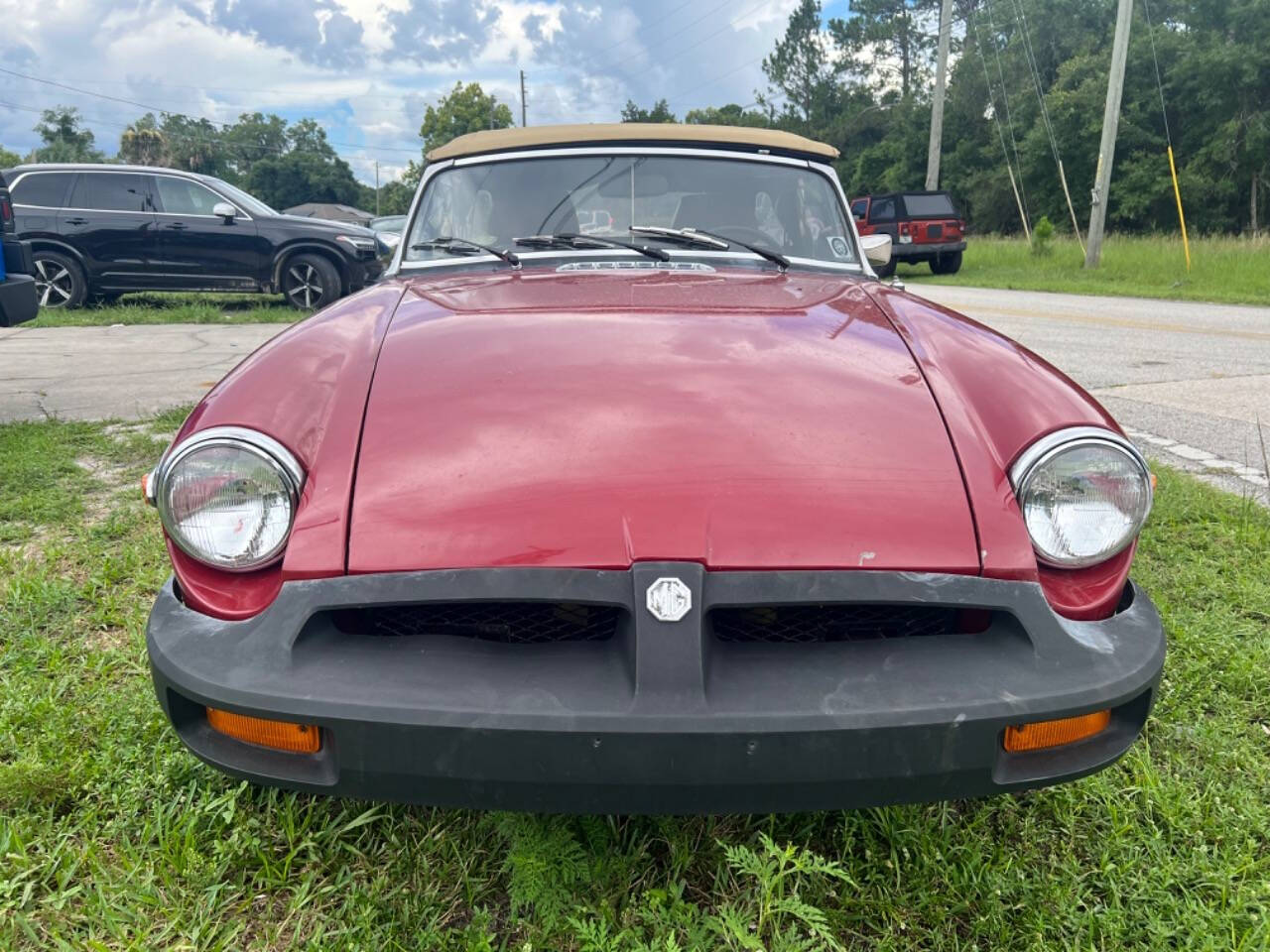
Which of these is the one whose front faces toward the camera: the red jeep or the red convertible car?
the red convertible car

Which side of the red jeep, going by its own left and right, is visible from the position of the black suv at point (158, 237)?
left

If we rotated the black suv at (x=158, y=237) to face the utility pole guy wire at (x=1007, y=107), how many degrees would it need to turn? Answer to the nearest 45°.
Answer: approximately 45° to its left

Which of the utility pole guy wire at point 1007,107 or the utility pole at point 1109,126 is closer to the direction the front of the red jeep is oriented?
the utility pole guy wire

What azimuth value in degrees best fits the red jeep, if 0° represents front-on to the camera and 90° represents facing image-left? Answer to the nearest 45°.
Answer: approximately 135°

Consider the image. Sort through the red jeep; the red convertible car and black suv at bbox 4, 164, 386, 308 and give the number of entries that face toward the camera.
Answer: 1

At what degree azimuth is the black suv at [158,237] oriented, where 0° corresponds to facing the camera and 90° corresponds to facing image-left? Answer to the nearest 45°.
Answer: approximately 270°

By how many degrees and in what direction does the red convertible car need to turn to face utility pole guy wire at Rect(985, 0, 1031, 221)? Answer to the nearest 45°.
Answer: approximately 180°

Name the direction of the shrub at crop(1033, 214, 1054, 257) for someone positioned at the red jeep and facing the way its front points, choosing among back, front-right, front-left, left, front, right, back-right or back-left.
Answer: right

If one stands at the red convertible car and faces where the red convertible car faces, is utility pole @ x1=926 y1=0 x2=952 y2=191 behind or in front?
behind

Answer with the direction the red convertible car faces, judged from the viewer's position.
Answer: facing the viewer

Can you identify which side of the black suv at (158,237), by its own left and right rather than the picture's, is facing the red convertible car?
right

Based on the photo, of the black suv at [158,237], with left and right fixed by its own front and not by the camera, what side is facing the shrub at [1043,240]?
front

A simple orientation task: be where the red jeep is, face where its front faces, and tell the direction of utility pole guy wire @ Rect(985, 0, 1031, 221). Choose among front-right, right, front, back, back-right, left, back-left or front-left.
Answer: front-right

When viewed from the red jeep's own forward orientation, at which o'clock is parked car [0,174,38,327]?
The parked car is roughly at 8 o'clock from the red jeep.
